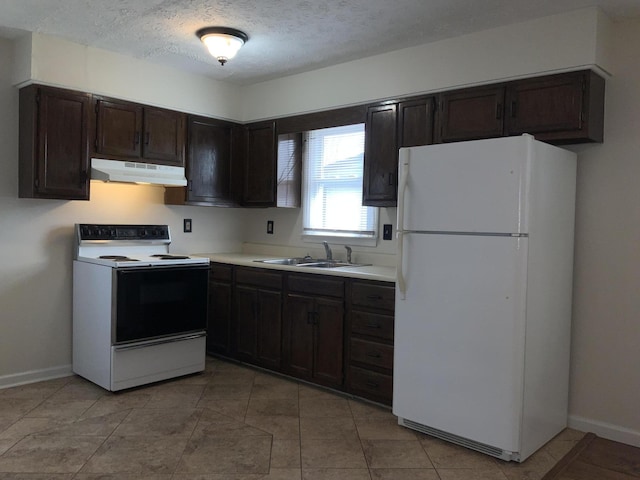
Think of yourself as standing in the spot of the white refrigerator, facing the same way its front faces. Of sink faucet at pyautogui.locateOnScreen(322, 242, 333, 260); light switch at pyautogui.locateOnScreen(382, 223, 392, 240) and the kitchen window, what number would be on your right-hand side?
3

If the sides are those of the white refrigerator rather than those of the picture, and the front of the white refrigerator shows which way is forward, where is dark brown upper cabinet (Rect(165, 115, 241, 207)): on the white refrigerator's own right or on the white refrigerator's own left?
on the white refrigerator's own right

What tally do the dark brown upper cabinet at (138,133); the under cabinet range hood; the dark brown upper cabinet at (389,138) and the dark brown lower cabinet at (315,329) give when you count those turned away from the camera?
0

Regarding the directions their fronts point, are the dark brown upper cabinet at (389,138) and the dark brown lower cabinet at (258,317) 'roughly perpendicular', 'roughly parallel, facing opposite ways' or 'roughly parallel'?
roughly parallel

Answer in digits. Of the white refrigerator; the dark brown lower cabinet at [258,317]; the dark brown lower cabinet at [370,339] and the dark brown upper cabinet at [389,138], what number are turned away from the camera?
0

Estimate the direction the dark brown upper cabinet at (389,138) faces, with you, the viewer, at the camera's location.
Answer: facing the viewer and to the left of the viewer

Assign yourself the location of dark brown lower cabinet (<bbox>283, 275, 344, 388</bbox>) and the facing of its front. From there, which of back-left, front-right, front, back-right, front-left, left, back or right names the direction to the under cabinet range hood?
front-right

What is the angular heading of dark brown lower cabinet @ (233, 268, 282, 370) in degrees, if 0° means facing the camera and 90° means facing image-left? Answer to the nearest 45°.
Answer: approximately 45°

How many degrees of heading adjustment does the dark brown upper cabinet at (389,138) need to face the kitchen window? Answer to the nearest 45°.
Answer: approximately 90° to its right

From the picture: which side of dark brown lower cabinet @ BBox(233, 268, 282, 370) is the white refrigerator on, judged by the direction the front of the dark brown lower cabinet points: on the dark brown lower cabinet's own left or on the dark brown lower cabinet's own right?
on the dark brown lower cabinet's own left

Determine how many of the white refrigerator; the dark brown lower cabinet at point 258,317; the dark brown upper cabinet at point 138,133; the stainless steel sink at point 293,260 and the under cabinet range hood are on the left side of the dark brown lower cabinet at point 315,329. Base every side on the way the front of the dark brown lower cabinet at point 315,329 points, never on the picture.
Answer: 1

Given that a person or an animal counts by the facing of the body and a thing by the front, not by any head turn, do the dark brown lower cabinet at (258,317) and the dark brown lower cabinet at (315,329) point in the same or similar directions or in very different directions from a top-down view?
same or similar directions

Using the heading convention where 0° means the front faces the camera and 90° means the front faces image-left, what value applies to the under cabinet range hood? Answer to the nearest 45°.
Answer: approximately 315°
